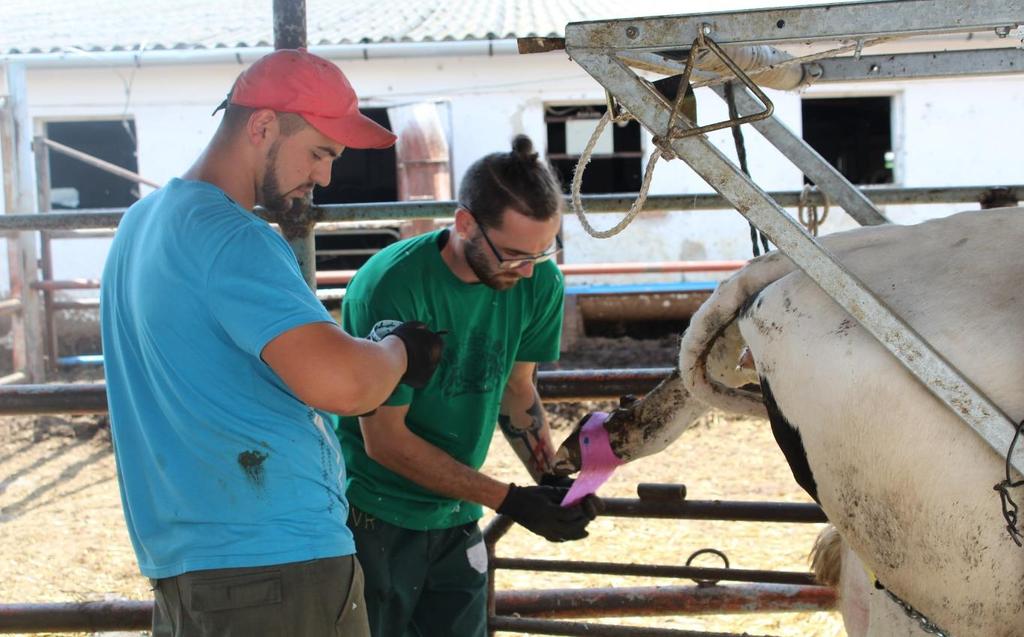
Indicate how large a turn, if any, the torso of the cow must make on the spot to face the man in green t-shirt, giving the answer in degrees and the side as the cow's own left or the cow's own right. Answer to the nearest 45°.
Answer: approximately 135° to the cow's own left

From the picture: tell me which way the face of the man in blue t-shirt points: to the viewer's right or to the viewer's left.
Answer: to the viewer's right

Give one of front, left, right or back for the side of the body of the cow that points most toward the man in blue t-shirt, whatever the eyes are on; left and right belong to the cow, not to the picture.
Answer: back

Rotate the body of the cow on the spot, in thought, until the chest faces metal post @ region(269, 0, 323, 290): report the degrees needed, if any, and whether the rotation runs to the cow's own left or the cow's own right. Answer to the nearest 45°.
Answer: approximately 135° to the cow's own left

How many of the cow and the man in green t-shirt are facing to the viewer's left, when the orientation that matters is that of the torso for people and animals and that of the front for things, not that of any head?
0

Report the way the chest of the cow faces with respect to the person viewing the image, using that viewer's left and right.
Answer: facing to the right of the viewer

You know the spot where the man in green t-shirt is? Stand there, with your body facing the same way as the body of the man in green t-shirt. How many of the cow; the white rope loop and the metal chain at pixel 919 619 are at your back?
0

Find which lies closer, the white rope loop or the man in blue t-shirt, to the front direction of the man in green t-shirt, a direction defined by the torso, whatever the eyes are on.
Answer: the white rope loop

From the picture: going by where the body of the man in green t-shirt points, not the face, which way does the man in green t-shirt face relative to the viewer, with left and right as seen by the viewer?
facing the viewer and to the right of the viewer

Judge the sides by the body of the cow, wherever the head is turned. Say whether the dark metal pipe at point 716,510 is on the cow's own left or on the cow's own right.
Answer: on the cow's own left

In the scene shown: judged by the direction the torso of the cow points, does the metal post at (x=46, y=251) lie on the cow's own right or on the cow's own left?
on the cow's own left
